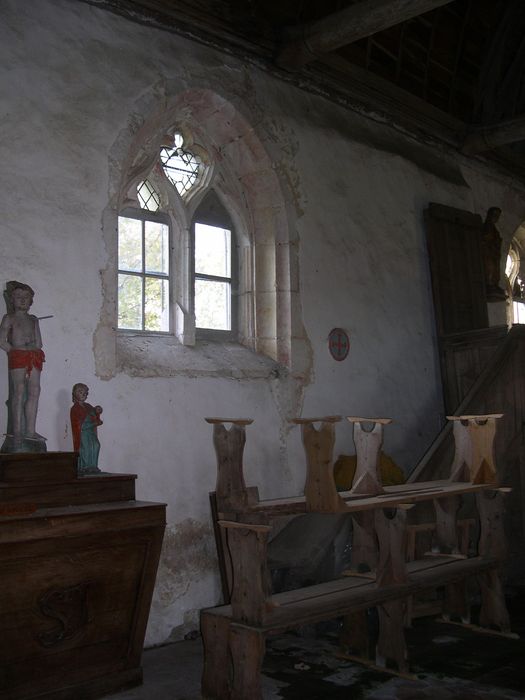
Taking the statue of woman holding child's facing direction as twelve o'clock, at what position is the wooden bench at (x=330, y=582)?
The wooden bench is roughly at 11 o'clock from the statue of woman holding child.

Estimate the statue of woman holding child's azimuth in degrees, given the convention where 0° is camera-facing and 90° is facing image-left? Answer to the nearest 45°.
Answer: approximately 315°
